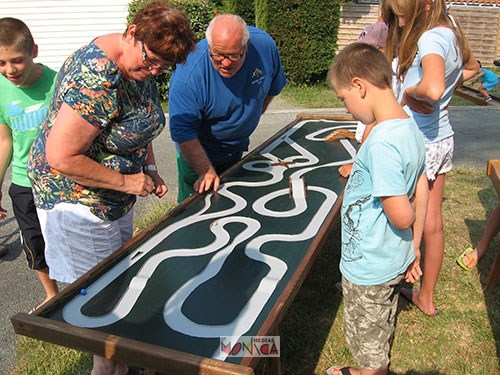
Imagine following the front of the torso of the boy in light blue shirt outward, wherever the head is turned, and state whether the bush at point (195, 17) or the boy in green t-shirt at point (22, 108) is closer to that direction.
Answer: the boy in green t-shirt

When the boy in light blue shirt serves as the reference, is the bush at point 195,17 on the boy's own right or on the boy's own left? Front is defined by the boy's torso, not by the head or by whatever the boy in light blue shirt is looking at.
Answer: on the boy's own right

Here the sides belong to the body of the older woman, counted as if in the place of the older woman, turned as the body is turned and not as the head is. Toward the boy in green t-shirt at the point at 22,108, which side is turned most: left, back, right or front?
back

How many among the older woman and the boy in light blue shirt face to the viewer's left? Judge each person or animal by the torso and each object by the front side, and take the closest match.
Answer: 1

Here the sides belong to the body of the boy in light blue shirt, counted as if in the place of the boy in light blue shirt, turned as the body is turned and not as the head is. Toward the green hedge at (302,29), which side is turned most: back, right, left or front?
right

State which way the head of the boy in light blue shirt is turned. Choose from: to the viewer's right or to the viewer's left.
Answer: to the viewer's left

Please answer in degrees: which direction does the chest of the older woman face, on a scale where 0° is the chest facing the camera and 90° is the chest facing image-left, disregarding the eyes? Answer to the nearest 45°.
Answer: approximately 315°

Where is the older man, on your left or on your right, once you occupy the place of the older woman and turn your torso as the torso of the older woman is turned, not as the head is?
on your left

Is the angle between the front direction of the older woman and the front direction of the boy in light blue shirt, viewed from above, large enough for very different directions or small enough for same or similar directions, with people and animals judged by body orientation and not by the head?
very different directions

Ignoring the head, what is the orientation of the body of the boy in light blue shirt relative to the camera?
to the viewer's left
